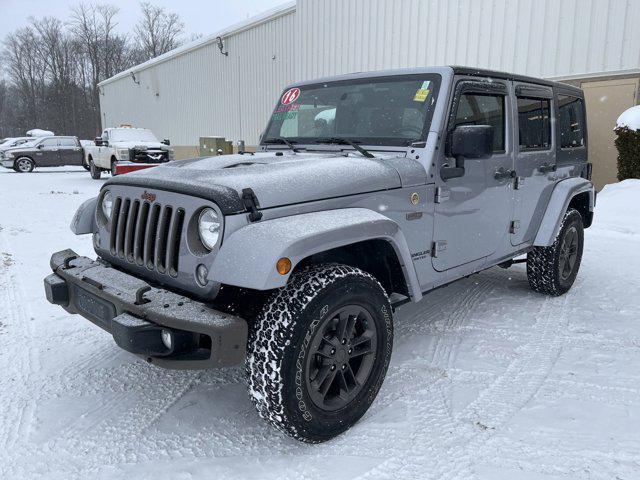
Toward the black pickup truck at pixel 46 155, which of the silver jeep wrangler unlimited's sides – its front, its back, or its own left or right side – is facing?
right

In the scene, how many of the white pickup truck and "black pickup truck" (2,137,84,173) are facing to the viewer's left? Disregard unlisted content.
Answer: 1

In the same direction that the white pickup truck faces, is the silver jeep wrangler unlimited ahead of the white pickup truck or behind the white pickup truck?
ahead

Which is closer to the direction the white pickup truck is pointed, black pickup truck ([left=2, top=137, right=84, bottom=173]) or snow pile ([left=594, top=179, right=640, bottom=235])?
the snow pile

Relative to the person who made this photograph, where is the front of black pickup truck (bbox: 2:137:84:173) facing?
facing to the left of the viewer

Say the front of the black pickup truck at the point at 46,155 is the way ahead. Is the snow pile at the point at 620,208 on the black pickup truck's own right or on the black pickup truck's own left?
on the black pickup truck's own left

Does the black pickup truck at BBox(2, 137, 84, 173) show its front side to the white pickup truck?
no

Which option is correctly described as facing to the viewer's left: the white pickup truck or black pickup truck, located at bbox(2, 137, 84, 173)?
the black pickup truck

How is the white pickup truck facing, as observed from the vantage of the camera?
facing the viewer and to the right of the viewer

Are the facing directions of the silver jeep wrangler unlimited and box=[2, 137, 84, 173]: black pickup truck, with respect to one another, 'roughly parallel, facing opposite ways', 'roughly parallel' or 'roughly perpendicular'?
roughly parallel

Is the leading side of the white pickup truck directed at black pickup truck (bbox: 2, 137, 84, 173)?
no

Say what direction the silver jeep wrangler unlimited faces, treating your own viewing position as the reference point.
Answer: facing the viewer and to the left of the viewer
